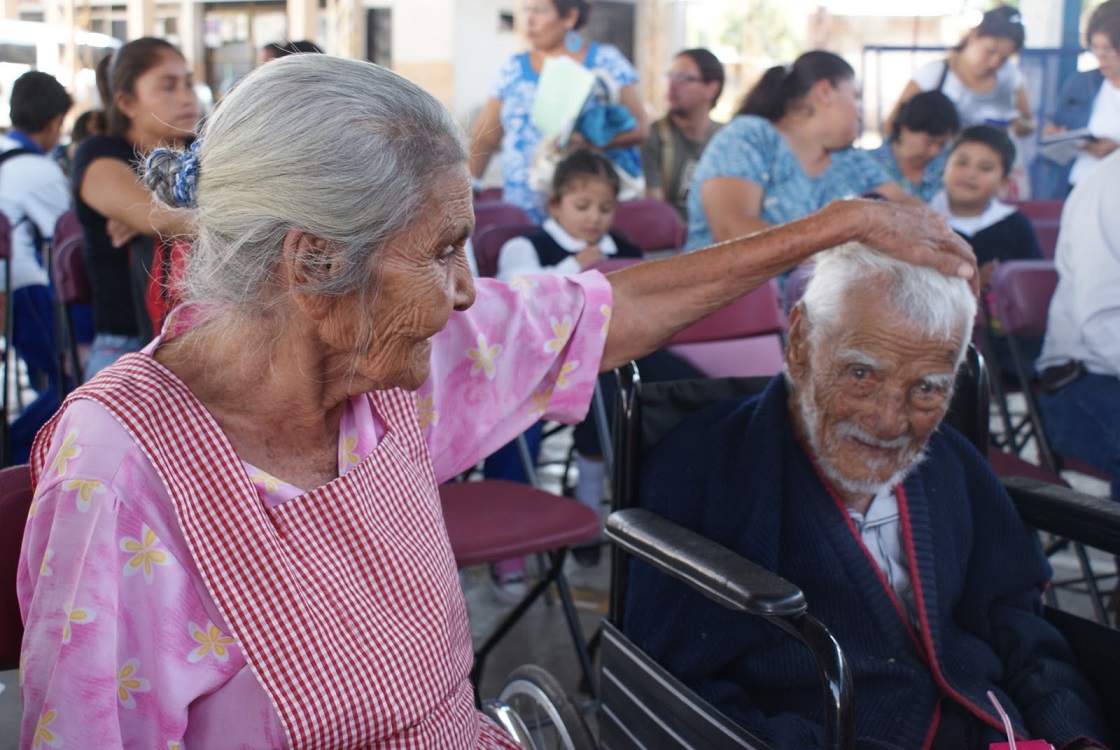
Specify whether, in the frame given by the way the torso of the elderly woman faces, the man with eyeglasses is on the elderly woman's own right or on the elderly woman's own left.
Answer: on the elderly woman's own left

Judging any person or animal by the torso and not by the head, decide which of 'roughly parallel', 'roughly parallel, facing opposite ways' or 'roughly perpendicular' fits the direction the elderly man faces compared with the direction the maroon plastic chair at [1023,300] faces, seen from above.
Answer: roughly parallel

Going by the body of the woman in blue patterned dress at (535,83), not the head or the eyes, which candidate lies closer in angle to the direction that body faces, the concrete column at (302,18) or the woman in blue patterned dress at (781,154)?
the woman in blue patterned dress

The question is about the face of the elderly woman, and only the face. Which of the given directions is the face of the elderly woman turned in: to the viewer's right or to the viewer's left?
to the viewer's right

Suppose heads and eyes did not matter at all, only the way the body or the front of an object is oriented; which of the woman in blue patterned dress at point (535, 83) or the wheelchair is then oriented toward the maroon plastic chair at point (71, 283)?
the woman in blue patterned dress

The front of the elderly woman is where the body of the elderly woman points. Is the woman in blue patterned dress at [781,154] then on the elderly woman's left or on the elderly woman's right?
on the elderly woman's left

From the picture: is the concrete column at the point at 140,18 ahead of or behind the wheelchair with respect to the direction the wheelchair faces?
behind

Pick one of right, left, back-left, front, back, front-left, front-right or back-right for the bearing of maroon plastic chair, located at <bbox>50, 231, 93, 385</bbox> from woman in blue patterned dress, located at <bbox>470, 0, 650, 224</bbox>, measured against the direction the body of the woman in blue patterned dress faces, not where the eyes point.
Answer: front

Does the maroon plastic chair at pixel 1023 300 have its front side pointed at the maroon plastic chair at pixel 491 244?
no

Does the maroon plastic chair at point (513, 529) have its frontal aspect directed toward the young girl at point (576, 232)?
no

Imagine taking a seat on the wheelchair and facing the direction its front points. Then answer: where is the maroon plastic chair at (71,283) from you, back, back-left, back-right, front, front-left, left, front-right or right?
back

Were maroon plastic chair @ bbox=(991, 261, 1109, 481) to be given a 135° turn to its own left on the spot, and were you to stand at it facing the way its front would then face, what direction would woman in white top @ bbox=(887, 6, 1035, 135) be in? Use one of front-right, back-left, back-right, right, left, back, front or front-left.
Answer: front

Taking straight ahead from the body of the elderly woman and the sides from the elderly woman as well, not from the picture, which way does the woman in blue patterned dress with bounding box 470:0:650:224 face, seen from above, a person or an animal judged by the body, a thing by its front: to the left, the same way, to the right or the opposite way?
to the right

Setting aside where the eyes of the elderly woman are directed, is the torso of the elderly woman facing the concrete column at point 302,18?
no

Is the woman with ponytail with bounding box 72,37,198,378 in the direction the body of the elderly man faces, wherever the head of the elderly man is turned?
no
